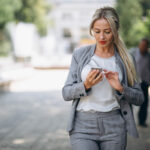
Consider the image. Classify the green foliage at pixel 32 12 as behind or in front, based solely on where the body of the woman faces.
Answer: behind

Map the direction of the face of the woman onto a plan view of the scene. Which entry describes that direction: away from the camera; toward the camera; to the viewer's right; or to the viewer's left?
toward the camera

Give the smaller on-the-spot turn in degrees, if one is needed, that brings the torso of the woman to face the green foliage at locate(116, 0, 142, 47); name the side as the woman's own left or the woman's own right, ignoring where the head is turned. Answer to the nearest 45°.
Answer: approximately 180°

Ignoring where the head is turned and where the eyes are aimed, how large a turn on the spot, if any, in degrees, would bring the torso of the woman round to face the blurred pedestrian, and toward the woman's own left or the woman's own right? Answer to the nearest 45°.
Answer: approximately 180°

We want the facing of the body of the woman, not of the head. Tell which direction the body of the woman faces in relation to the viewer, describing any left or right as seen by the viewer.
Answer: facing the viewer

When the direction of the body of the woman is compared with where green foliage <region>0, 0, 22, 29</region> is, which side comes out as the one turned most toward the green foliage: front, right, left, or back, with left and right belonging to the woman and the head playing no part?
back

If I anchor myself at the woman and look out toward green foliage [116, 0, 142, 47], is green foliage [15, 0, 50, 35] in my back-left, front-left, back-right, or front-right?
front-left
